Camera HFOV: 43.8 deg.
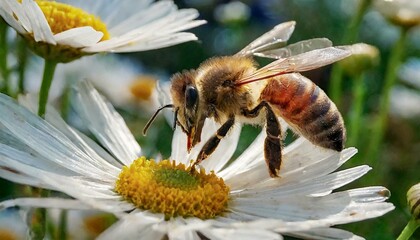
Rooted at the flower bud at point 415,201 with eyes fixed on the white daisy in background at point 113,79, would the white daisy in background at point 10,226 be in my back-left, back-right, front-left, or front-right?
front-left

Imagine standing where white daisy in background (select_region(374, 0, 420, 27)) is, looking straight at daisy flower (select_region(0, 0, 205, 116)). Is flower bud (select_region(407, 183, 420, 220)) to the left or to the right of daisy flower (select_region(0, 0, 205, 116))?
left

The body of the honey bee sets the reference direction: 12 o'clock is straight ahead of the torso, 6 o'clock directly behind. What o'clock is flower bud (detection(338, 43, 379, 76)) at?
The flower bud is roughly at 4 o'clock from the honey bee.

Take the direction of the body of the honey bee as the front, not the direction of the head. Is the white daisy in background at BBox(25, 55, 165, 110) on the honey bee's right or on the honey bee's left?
on the honey bee's right

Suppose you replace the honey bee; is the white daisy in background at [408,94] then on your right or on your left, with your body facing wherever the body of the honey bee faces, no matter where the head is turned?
on your right

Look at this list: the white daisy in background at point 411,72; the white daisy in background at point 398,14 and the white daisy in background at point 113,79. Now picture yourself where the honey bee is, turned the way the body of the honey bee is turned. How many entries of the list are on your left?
0

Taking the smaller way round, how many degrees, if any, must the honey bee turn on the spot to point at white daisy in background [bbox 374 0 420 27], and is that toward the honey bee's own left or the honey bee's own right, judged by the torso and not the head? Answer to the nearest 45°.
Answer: approximately 135° to the honey bee's own right

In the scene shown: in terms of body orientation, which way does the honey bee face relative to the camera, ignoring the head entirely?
to the viewer's left

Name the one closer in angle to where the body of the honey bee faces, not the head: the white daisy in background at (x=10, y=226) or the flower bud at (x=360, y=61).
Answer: the white daisy in background
